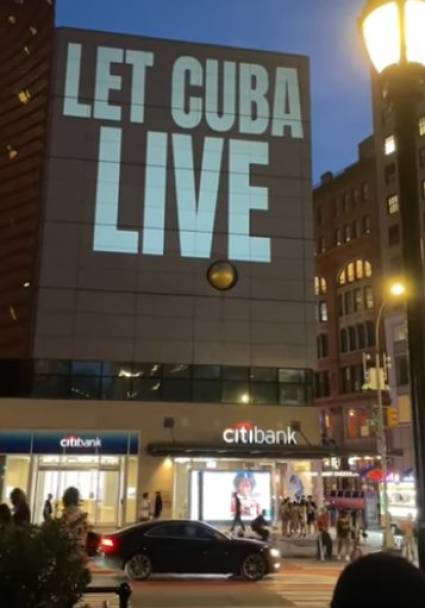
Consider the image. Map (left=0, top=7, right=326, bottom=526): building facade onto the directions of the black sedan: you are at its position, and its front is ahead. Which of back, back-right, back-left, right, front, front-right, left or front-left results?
left

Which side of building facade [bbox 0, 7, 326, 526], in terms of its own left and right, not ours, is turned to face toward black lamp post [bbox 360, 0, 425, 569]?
front

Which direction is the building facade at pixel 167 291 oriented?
toward the camera

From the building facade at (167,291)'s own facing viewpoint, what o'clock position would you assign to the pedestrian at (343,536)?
The pedestrian is roughly at 11 o'clock from the building facade.

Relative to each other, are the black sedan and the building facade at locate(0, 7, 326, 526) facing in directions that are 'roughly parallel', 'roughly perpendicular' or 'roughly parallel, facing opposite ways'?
roughly perpendicular

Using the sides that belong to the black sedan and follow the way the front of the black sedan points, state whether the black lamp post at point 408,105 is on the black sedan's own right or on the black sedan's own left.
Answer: on the black sedan's own right

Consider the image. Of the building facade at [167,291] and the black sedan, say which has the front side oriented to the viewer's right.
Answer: the black sedan

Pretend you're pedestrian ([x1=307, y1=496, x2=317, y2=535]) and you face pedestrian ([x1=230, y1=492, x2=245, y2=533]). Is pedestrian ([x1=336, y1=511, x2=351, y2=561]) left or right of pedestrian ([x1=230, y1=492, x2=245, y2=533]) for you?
left

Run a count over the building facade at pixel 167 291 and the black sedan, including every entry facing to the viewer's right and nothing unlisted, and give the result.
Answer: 1

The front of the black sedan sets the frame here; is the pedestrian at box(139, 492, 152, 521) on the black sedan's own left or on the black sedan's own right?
on the black sedan's own left

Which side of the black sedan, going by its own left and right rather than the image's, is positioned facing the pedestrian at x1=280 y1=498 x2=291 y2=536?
left

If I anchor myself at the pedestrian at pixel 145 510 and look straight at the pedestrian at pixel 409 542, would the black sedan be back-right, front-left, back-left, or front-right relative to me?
front-right

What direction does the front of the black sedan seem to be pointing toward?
to the viewer's right
